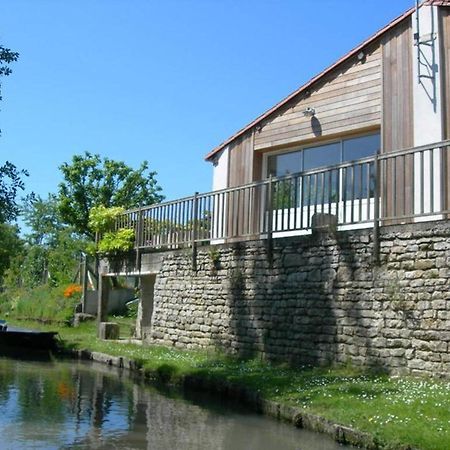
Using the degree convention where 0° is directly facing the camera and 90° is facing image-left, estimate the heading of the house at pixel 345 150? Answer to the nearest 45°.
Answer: approximately 45°

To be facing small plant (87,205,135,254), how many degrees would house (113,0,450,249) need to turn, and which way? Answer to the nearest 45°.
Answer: approximately 90° to its right

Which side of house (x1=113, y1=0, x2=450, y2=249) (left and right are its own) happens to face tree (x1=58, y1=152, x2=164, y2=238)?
right

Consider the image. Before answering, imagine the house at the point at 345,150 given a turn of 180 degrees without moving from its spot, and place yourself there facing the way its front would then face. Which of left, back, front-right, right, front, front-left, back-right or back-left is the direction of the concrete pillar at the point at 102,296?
left

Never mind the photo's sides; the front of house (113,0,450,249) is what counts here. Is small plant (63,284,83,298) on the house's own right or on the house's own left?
on the house's own right

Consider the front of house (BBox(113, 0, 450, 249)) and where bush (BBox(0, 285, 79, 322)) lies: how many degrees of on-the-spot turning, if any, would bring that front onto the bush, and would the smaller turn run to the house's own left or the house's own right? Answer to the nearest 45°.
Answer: approximately 90° to the house's own right

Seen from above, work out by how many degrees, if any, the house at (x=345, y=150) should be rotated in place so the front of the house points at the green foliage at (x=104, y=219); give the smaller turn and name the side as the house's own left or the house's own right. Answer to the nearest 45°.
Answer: approximately 90° to the house's own right

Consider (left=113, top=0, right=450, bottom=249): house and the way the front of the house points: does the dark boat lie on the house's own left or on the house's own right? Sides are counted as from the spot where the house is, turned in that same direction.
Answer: on the house's own right
